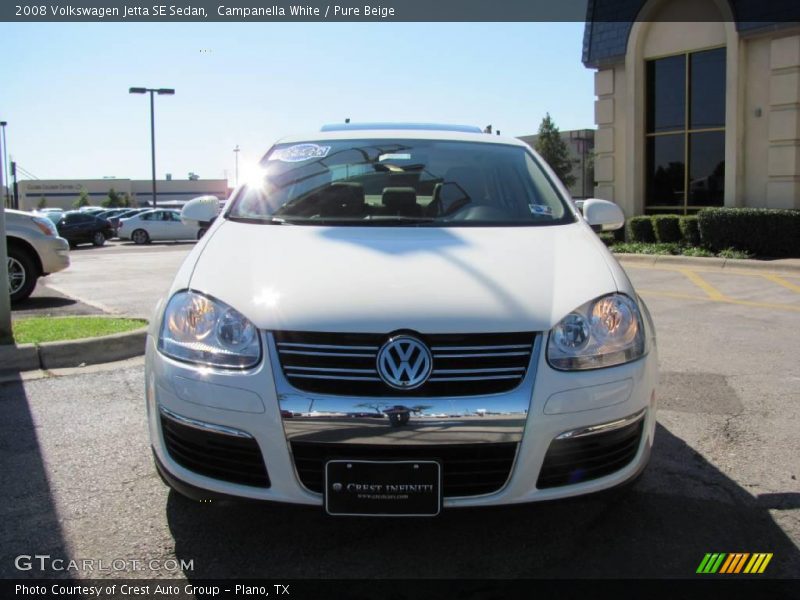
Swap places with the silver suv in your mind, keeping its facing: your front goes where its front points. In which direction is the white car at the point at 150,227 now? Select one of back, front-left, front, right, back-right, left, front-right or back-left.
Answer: left

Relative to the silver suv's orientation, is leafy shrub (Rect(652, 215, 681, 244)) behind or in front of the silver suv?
in front

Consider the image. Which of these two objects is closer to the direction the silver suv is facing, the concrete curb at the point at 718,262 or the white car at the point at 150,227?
the concrete curb

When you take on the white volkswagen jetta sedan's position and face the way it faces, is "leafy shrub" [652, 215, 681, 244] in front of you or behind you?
behind

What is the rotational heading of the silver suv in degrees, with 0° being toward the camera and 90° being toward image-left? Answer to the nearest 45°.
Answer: approximately 270°

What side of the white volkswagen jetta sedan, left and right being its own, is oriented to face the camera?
front

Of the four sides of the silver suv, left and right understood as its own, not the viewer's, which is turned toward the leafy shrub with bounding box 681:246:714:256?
front

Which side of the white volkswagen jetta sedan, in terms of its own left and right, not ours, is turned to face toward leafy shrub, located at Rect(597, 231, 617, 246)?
back
